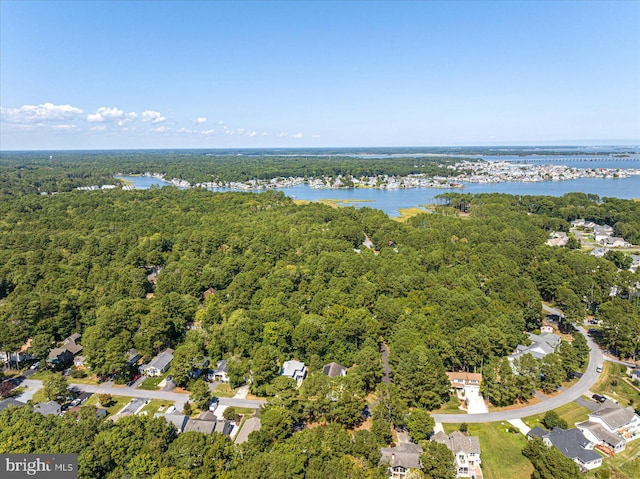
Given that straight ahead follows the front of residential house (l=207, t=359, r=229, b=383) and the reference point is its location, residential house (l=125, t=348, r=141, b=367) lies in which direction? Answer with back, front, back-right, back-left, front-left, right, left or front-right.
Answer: back-right

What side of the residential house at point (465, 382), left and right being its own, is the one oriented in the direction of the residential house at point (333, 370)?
right

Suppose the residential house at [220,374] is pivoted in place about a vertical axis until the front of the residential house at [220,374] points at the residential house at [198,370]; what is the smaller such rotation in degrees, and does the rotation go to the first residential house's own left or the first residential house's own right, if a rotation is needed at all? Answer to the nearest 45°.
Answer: approximately 90° to the first residential house's own right

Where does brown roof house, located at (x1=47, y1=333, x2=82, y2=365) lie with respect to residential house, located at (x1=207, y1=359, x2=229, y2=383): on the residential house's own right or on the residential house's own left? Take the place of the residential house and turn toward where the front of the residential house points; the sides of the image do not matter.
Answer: on the residential house's own right

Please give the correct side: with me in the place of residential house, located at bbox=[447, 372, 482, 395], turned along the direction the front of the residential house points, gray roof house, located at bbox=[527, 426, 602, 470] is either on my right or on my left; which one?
on my left

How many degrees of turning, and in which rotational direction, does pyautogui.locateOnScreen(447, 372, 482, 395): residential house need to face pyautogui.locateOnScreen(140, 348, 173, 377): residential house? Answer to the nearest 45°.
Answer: approximately 90° to its right

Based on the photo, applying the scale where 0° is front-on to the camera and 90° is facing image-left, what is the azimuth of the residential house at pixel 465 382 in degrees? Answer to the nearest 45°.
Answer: approximately 0°

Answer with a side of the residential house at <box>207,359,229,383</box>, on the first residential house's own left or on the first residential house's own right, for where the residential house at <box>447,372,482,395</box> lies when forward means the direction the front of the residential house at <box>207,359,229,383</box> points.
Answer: on the first residential house's own left

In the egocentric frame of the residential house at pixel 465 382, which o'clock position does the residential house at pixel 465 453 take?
the residential house at pixel 465 453 is roughly at 12 o'clock from the residential house at pixel 465 382.

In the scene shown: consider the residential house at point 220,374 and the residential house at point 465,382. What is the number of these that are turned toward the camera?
2

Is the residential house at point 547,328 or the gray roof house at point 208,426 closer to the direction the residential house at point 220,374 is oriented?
the gray roof house

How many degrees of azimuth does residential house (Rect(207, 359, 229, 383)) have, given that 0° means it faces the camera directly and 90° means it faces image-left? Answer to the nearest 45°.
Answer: approximately 0°

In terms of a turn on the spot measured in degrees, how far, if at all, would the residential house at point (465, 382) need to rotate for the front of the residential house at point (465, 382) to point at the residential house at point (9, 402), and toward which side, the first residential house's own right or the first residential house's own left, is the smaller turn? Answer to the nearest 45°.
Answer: approximately 45° to the first residential house's own right

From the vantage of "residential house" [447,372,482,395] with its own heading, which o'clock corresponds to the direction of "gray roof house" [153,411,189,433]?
The gray roof house is roughly at 2 o'clock from the residential house.

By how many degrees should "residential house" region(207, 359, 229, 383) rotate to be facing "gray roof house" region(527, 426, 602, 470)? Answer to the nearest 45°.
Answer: approximately 45° to its left

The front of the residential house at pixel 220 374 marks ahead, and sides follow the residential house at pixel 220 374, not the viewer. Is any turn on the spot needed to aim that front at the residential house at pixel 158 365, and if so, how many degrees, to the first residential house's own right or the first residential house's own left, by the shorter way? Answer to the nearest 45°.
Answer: approximately 135° to the first residential house's own right

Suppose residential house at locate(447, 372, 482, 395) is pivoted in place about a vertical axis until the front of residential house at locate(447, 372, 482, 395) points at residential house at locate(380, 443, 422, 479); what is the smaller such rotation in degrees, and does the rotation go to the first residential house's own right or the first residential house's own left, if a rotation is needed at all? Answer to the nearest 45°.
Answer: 0° — it already faces it
